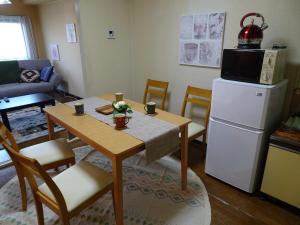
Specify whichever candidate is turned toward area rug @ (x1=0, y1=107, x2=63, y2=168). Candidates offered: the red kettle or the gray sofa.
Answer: the gray sofa

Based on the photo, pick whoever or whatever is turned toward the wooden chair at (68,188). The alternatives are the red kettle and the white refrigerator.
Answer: the white refrigerator

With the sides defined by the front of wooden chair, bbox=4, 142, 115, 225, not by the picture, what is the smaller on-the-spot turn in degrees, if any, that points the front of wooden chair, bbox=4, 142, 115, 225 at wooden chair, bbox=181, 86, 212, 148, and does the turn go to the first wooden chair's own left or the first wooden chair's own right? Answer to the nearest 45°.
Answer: approximately 45° to the first wooden chair's own right

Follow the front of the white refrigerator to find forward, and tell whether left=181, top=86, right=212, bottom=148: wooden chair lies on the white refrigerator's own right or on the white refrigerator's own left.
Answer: on the white refrigerator's own right

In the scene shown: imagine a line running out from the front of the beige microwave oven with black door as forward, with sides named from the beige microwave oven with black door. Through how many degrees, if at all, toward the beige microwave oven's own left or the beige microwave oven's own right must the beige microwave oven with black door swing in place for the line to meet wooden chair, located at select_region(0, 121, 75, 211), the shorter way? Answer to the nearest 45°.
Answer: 0° — it already faces it

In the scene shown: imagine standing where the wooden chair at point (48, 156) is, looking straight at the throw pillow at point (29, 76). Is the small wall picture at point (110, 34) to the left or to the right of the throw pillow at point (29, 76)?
right

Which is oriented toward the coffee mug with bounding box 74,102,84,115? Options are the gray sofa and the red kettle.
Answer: the gray sofa

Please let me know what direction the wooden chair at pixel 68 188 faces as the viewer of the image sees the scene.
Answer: facing away from the viewer and to the right of the viewer

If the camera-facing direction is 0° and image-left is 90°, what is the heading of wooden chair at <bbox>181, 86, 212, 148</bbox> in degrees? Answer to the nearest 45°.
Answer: approximately 45°

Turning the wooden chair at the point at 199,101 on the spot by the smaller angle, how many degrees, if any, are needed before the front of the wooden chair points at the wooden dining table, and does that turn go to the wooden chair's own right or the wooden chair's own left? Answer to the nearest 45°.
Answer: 0° — it already faces it

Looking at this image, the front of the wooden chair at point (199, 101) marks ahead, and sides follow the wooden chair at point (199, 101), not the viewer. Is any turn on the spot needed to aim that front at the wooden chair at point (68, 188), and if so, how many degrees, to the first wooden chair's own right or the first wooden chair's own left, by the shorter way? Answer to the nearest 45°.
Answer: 0° — it already faces it
